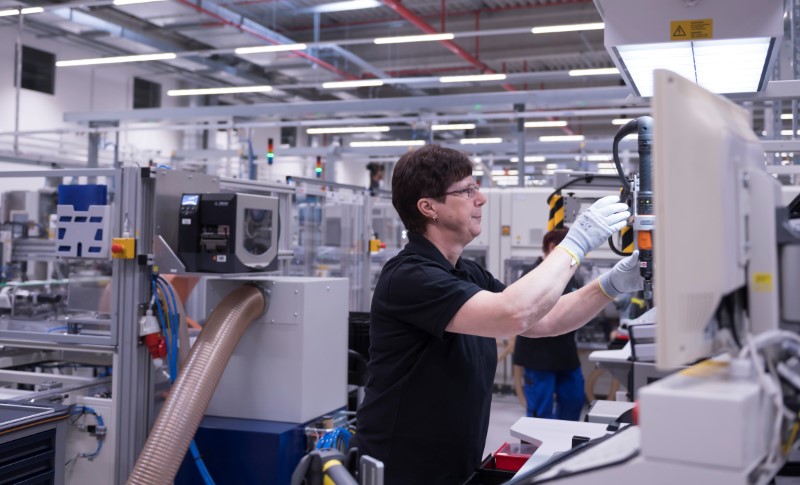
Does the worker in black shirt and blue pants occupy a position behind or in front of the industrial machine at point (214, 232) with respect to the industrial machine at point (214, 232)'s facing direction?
behind

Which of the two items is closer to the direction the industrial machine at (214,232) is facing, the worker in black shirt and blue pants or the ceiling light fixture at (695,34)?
the ceiling light fixture

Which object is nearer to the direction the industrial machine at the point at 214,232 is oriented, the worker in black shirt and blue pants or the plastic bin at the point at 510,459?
the plastic bin

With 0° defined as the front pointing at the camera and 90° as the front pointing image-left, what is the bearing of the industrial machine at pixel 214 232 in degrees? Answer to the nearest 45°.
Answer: approximately 45°

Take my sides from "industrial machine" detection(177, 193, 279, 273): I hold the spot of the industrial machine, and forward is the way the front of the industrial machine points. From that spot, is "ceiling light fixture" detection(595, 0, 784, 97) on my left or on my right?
on my left

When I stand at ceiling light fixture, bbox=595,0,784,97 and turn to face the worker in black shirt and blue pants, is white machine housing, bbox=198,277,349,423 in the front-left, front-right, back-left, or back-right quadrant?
front-left
